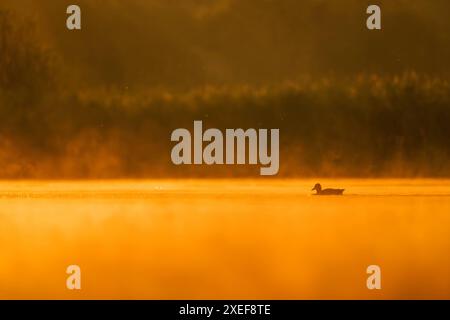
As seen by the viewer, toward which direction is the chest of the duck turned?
to the viewer's left
